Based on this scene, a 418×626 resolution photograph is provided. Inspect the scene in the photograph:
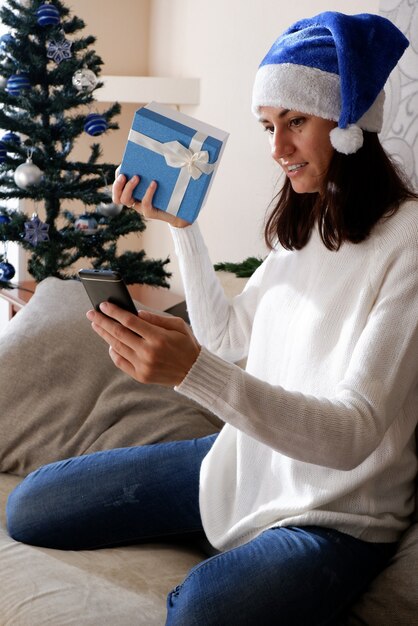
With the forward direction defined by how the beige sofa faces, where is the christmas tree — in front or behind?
behind

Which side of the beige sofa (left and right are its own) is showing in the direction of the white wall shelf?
back

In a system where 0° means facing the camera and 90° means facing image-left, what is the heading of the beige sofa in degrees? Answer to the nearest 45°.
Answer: approximately 0°

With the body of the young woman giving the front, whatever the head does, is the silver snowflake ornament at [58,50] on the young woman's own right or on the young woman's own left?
on the young woman's own right

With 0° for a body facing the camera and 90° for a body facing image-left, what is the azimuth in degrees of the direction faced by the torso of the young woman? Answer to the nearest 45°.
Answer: approximately 45°

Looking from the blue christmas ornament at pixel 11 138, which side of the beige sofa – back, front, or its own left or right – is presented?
back

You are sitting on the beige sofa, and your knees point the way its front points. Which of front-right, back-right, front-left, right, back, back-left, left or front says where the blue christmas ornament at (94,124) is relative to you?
back

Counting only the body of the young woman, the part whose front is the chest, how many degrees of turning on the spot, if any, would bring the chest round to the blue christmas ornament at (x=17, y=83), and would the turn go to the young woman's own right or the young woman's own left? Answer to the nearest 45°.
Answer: approximately 90° to the young woman's own right

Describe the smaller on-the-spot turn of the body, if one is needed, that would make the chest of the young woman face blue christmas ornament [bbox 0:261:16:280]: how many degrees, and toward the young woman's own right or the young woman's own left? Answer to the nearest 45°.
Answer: approximately 90° to the young woman's own right
